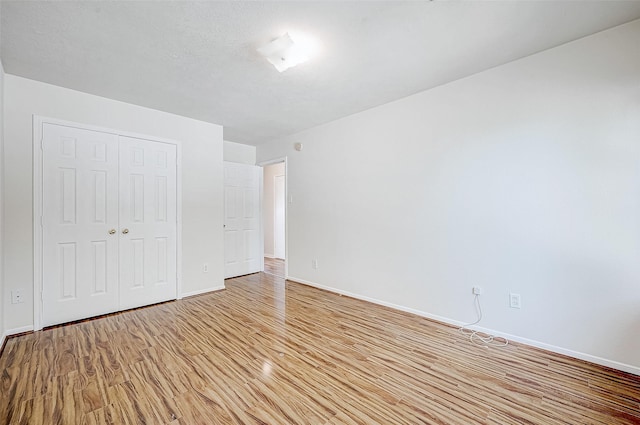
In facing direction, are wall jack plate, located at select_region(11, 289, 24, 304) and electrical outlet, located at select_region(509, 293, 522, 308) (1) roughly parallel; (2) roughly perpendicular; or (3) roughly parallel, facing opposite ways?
roughly perpendicular

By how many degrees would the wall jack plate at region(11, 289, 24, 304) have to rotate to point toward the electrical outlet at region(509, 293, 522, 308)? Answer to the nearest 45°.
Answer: approximately 45° to its left

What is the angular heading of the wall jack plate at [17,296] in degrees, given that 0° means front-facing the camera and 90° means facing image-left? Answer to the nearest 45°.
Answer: approximately 0°

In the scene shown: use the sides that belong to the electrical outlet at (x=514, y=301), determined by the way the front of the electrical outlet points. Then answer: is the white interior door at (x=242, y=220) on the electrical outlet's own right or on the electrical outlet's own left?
on the electrical outlet's own right

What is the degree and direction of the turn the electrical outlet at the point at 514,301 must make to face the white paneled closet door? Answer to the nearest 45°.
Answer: approximately 45° to its right

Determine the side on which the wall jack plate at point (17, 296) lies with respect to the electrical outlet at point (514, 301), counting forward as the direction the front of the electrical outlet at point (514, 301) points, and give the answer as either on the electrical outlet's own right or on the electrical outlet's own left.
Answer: on the electrical outlet's own right

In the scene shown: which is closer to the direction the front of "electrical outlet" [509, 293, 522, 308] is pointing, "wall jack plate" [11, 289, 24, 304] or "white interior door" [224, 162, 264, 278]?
the wall jack plate

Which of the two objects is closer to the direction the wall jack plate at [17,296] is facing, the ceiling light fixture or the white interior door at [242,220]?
the ceiling light fixture
